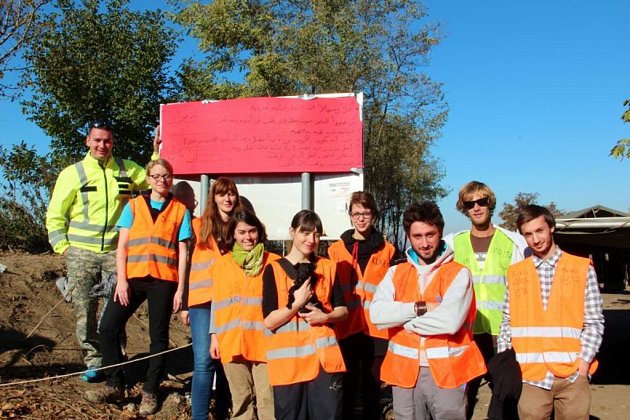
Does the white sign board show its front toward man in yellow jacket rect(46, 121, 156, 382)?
no

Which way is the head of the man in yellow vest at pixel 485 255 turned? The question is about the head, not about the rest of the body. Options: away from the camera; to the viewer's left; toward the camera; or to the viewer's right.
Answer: toward the camera

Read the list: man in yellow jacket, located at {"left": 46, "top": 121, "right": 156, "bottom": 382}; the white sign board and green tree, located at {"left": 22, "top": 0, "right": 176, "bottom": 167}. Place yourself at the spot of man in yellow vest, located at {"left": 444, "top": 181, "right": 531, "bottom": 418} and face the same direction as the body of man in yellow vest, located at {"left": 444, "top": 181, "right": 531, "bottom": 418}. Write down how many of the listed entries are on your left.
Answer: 0

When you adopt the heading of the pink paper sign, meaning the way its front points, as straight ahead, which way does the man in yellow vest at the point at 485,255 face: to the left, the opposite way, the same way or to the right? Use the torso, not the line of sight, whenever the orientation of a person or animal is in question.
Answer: the same way

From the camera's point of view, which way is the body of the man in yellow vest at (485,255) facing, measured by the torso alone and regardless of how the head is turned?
toward the camera

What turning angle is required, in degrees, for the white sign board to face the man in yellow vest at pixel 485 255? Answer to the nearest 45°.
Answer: approximately 45° to its left

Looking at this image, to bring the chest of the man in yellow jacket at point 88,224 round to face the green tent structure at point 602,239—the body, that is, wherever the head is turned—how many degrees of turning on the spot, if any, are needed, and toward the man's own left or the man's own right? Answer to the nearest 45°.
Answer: approximately 90° to the man's own left

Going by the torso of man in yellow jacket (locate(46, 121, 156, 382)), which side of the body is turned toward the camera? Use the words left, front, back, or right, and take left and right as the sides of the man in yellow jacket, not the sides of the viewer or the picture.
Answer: front

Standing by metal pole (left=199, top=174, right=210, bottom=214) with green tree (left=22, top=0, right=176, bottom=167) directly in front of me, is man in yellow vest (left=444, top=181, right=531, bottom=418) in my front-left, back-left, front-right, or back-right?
back-right

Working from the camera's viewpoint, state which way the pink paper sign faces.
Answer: facing the viewer

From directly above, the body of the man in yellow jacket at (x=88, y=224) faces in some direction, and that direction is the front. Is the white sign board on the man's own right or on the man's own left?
on the man's own left

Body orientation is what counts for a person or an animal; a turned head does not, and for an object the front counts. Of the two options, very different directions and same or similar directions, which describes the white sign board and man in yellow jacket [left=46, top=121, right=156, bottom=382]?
same or similar directions

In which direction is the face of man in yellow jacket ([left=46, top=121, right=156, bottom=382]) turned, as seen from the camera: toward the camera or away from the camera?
toward the camera

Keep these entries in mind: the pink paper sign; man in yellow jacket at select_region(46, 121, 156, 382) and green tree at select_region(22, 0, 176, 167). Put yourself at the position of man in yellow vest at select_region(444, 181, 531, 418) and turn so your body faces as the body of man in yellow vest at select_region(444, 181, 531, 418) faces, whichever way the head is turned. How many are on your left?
0

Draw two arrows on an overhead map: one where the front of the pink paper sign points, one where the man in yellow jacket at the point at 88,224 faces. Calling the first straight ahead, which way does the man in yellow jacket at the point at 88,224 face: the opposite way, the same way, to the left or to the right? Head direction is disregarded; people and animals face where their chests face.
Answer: the same way

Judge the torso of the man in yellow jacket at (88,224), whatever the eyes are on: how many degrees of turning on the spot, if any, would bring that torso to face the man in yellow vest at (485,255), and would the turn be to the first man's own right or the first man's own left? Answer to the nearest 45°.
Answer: approximately 45° to the first man's own left
